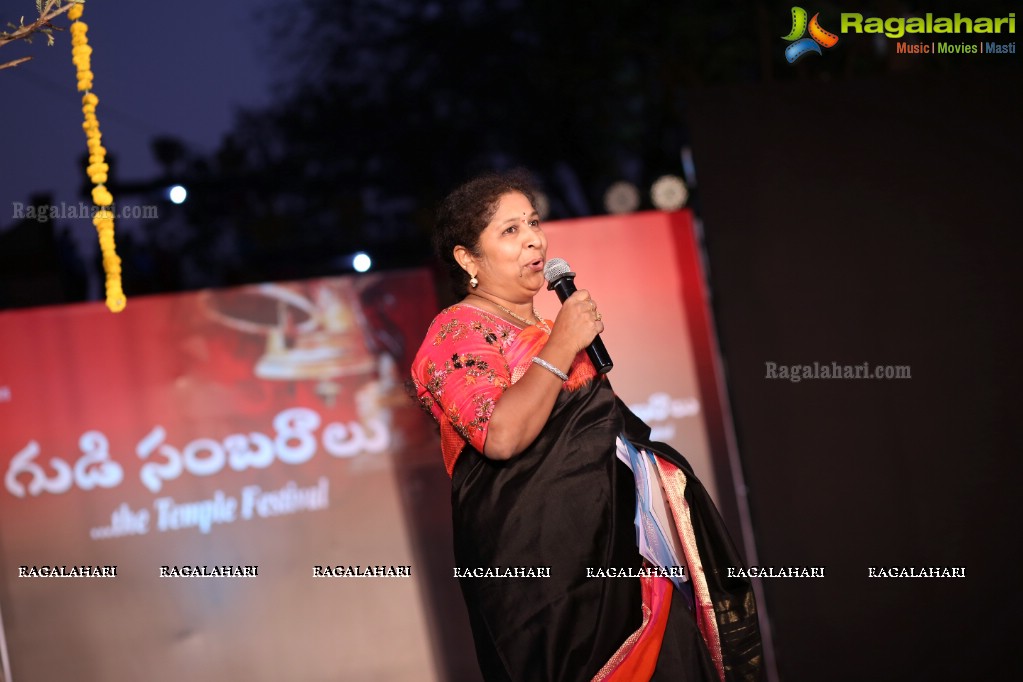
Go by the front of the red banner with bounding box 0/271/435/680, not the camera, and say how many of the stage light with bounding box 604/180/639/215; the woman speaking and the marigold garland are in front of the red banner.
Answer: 2

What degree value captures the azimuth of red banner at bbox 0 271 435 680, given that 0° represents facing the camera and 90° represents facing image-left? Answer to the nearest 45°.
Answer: approximately 0°

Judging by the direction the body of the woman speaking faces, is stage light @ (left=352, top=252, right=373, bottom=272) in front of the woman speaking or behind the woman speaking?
behind

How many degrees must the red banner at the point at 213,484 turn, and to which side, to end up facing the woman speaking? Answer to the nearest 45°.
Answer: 0° — it already faces them

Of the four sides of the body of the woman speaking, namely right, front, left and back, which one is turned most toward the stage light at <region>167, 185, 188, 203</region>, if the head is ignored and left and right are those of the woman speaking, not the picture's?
back

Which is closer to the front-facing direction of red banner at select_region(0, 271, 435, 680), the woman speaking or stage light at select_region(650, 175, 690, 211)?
the woman speaking

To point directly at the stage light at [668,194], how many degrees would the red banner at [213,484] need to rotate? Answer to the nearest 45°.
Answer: approximately 90° to its left

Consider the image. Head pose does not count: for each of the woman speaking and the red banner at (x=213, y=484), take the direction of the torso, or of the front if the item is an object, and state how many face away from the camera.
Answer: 0

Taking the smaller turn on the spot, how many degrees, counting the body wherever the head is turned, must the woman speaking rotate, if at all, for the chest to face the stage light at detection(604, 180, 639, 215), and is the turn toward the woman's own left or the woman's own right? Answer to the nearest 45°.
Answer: approximately 135° to the woman's own left

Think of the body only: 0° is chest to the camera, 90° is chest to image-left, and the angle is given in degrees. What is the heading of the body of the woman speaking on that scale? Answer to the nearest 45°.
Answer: approximately 315°
